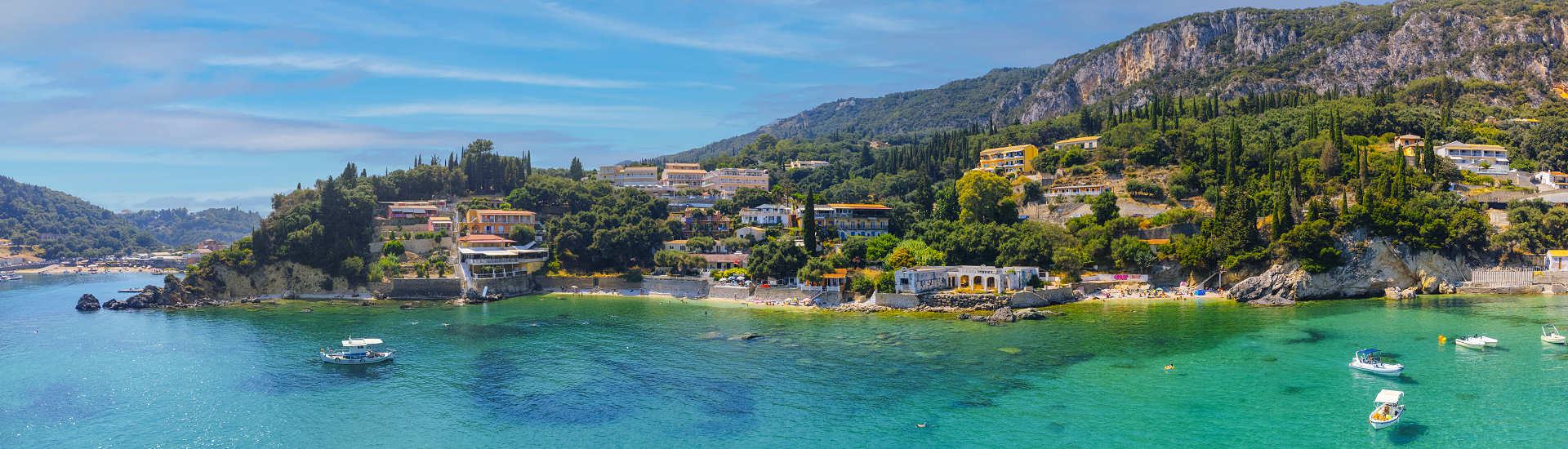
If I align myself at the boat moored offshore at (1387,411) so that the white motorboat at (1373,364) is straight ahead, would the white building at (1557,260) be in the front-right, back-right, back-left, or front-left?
front-right

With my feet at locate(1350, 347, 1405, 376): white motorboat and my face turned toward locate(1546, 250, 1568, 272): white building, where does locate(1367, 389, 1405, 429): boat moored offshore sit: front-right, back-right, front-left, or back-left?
back-right

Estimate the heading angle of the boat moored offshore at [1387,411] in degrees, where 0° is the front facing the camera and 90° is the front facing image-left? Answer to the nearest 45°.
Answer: approximately 45°

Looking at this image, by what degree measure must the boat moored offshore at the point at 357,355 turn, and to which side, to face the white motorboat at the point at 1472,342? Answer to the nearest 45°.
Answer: approximately 135° to its left

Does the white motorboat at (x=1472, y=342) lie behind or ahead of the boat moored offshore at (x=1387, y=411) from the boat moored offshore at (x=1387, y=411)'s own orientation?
behind

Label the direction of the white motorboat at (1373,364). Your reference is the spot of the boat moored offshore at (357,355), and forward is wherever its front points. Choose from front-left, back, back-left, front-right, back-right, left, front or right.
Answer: back-left

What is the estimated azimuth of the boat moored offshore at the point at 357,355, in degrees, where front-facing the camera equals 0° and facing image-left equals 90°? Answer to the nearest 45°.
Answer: approximately 90°

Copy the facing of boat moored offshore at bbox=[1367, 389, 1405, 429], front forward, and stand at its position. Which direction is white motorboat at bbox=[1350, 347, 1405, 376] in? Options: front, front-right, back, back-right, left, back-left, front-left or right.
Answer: back-right
